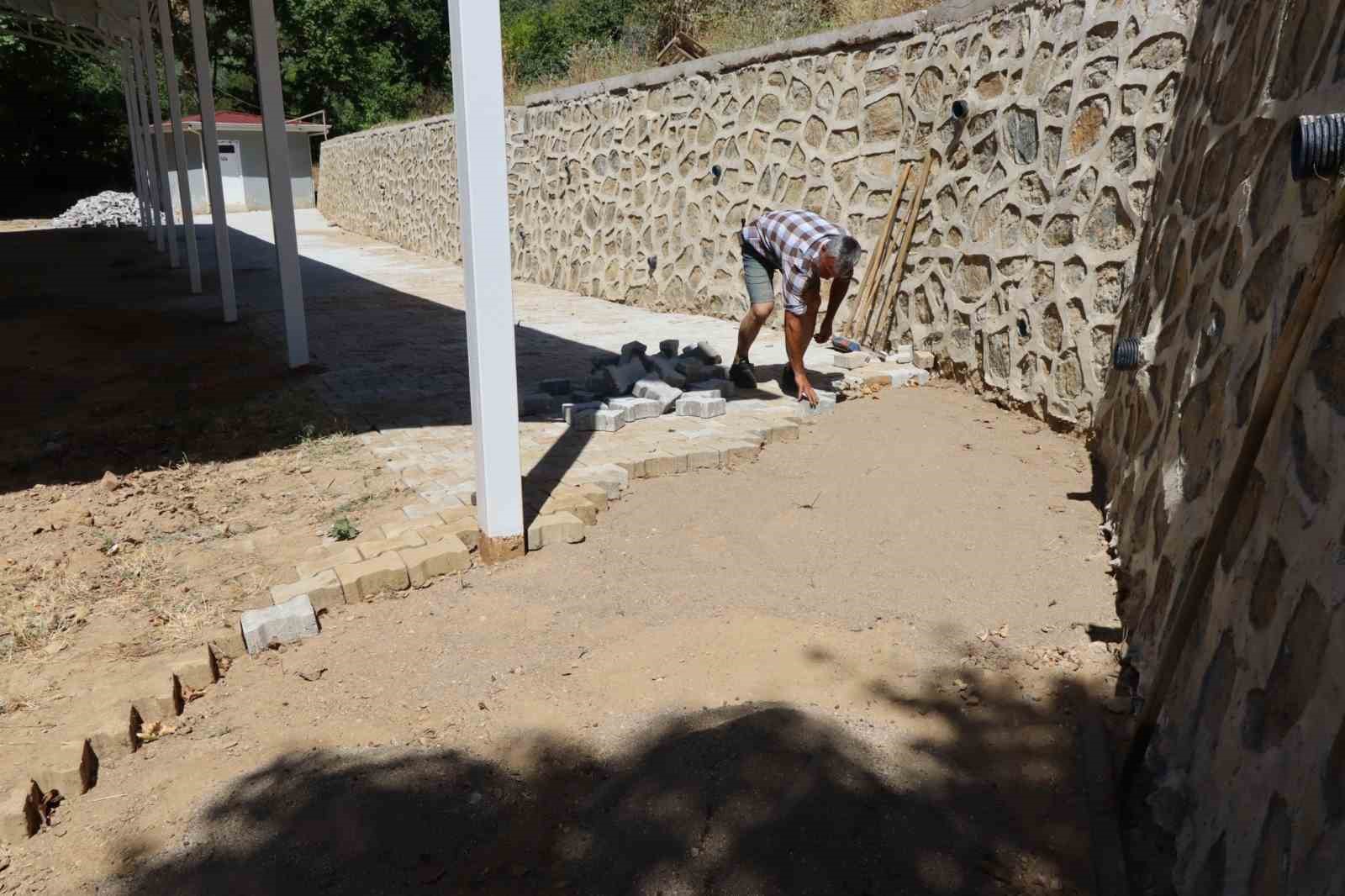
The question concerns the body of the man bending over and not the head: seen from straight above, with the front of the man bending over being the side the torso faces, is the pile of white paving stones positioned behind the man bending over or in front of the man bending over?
behind

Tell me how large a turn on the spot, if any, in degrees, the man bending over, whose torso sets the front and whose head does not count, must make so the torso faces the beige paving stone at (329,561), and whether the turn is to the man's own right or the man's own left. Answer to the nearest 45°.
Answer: approximately 90° to the man's own right

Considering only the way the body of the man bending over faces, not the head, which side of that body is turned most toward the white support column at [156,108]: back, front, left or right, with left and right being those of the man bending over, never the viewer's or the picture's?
back

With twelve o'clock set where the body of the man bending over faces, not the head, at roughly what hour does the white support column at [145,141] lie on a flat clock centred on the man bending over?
The white support column is roughly at 6 o'clock from the man bending over.

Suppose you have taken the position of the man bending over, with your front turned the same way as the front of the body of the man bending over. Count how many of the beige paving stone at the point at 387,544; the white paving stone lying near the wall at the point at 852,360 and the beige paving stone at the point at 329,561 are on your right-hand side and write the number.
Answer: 2

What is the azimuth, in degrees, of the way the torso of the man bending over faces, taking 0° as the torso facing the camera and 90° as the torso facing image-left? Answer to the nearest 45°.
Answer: approximately 315°

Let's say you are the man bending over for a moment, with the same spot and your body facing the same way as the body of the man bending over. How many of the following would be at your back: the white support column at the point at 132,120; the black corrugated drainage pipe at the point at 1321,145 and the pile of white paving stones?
2

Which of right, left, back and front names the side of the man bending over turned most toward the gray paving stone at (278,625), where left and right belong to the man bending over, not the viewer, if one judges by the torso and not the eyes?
right

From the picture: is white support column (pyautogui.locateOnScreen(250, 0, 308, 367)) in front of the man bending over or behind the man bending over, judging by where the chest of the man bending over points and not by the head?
behind
